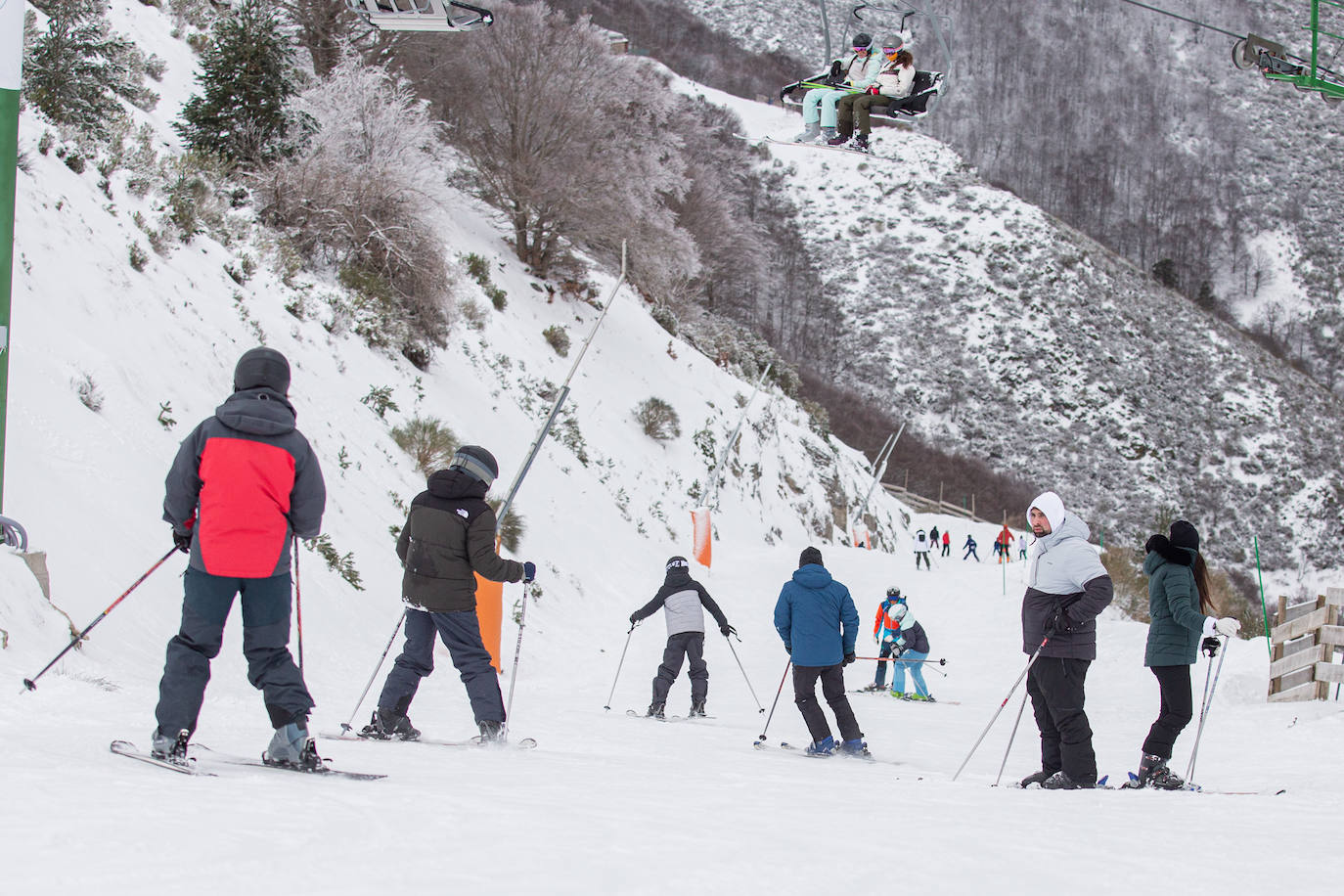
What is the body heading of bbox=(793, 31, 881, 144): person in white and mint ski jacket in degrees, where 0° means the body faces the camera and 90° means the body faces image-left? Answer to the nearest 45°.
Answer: approximately 45°

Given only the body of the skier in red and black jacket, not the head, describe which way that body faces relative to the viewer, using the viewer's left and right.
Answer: facing away from the viewer

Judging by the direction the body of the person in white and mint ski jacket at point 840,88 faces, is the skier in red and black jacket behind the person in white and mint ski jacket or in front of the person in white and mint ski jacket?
in front

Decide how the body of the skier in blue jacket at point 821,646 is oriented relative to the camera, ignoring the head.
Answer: away from the camera

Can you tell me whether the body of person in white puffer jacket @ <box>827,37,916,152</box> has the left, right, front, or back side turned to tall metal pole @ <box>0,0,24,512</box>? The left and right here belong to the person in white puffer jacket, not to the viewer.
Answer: front

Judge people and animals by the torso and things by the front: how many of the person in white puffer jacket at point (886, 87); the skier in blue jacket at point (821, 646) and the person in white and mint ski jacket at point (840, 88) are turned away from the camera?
1

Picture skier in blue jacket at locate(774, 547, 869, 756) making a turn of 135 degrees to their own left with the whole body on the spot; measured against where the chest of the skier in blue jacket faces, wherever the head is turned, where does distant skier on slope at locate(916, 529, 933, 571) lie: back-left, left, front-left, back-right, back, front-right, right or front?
back-right

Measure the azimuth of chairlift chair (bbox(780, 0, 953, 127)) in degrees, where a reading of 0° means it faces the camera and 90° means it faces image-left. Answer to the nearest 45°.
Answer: approximately 45°

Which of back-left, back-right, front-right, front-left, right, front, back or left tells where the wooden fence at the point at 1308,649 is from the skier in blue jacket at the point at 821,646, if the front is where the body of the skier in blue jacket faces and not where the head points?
front-right

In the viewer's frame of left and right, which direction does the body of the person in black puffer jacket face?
facing away from the viewer and to the right of the viewer

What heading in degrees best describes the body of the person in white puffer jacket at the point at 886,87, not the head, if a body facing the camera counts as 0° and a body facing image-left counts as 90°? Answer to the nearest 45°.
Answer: approximately 45°
